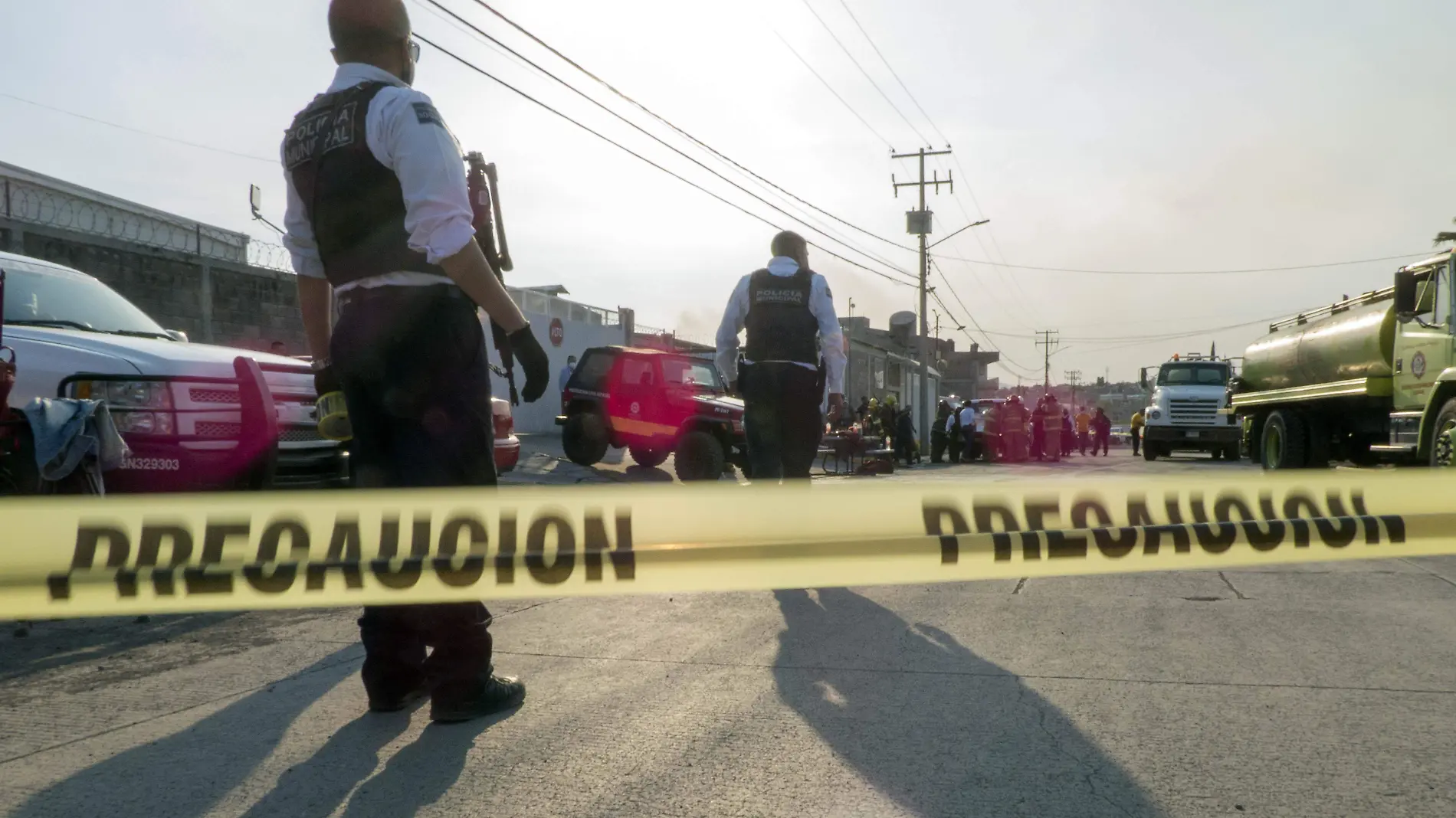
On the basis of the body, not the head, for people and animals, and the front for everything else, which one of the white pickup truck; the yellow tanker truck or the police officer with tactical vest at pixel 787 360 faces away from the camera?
the police officer with tactical vest

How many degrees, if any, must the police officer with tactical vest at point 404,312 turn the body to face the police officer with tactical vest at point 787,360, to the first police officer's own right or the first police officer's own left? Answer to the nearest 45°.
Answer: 0° — they already face them

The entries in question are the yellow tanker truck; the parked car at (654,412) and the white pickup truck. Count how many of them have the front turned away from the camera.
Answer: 0

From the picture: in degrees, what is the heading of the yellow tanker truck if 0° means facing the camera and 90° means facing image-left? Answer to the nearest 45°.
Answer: approximately 315°

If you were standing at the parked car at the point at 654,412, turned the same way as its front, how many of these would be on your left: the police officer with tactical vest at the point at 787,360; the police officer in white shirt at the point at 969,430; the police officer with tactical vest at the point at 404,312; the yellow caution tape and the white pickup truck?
1

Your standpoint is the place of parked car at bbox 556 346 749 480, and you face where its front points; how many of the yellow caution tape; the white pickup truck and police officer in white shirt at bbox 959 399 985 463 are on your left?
1

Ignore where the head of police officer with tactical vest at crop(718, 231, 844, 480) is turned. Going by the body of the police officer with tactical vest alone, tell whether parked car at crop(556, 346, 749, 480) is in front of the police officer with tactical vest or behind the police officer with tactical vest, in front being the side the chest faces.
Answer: in front

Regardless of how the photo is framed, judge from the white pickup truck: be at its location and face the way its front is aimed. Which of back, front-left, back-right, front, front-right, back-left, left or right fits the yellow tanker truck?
front-left

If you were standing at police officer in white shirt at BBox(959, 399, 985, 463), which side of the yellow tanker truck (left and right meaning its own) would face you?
back

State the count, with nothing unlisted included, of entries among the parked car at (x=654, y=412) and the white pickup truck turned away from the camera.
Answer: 0

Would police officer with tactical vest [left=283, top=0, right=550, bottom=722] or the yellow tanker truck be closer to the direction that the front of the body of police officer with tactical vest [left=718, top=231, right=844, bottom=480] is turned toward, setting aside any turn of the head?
the yellow tanker truck

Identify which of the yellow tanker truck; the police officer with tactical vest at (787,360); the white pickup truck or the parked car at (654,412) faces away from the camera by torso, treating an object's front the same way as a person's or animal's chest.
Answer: the police officer with tactical vest

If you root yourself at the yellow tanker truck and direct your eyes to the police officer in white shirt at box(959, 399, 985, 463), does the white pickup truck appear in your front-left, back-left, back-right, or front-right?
back-left

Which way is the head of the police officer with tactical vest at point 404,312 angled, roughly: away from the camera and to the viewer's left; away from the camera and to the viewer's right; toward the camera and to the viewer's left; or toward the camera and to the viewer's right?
away from the camera and to the viewer's right

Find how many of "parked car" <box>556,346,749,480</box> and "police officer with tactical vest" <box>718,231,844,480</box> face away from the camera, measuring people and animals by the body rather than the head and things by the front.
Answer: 1

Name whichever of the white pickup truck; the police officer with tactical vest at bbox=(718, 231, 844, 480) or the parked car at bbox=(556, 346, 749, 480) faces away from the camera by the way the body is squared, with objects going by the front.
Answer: the police officer with tactical vest

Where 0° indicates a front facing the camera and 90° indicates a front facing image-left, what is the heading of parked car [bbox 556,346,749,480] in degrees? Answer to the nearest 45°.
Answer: approximately 315°
